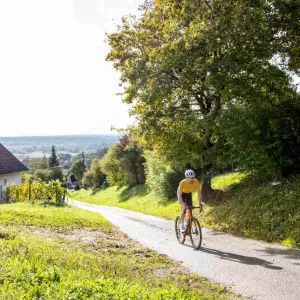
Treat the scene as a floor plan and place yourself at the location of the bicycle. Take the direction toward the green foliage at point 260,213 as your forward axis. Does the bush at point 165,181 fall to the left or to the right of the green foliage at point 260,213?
left

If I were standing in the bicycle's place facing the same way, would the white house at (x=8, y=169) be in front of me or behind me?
behind

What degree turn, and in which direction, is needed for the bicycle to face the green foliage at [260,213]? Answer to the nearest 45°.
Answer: approximately 90° to its left

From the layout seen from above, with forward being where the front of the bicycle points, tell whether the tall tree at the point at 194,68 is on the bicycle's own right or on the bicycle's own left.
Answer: on the bicycle's own left

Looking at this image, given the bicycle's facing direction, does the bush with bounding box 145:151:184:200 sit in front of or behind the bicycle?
behind

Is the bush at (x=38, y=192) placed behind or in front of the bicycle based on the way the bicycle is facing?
behind

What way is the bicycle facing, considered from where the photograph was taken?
facing the viewer and to the right of the viewer
